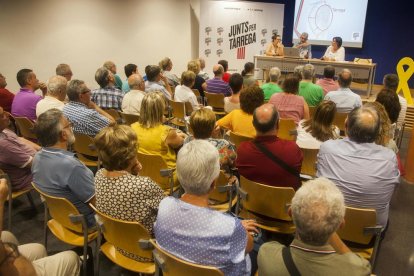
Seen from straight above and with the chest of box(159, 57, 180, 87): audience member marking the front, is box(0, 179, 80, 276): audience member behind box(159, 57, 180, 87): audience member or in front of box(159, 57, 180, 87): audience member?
behind

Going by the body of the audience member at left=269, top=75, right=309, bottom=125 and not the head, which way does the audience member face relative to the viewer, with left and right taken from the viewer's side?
facing away from the viewer

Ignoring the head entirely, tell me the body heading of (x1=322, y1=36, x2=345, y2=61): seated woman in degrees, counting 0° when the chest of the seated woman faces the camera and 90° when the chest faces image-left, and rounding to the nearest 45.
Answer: approximately 45°

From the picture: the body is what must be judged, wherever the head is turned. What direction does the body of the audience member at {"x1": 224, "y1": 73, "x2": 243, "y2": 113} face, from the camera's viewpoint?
away from the camera

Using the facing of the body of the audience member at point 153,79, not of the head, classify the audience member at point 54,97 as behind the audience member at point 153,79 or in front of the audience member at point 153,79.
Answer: behind

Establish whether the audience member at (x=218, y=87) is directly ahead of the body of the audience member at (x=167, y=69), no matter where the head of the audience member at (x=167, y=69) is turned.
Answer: no

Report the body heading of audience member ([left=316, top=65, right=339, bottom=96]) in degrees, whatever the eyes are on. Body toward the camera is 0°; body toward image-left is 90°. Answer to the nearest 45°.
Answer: approximately 180°

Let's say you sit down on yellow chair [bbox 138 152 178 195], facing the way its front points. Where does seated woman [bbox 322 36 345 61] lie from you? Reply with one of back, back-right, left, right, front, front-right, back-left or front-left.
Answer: front

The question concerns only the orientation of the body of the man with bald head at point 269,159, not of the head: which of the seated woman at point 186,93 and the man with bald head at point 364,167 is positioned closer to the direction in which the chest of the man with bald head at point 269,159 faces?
the seated woman

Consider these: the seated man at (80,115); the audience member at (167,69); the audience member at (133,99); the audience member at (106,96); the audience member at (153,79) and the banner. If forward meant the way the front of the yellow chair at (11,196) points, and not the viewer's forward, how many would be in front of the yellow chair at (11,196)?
6

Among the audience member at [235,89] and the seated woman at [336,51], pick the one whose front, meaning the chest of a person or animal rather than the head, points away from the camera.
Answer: the audience member

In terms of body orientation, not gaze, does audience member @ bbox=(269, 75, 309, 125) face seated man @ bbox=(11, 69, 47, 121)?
no

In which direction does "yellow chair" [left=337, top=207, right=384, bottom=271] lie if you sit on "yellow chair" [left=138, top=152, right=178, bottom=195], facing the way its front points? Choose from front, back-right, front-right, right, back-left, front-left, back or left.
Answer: right

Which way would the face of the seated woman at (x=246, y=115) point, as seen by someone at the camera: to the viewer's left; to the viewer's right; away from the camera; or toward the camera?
away from the camera

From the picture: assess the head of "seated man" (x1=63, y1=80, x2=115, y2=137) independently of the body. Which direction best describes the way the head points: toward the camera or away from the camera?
away from the camera

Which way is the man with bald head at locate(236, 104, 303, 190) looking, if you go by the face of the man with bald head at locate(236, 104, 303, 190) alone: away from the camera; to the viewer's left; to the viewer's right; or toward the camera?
away from the camera

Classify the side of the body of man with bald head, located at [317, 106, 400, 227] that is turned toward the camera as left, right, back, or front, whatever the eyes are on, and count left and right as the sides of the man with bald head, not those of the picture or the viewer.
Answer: back

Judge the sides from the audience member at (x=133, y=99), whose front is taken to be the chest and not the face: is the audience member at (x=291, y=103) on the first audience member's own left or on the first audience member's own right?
on the first audience member's own right

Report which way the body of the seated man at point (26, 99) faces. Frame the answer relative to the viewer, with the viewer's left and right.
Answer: facing away from the viewer and to the right of the viewer

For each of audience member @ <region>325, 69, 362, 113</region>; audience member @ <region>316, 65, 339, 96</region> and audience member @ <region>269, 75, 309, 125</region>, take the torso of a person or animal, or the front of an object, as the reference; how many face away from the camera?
3
